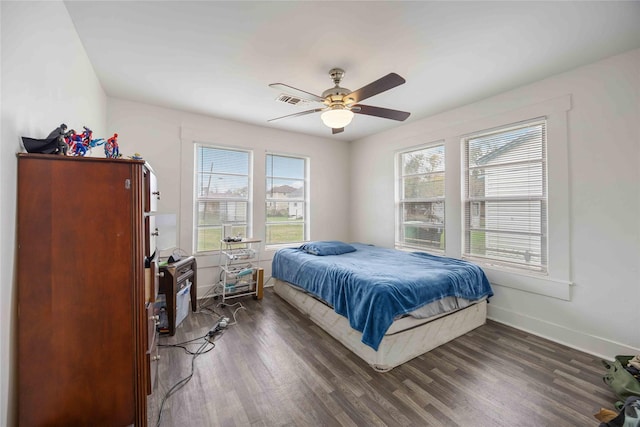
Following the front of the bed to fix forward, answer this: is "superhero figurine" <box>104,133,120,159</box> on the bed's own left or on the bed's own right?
on the bed's own right

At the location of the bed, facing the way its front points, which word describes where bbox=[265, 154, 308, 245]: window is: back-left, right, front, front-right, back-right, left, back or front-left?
back

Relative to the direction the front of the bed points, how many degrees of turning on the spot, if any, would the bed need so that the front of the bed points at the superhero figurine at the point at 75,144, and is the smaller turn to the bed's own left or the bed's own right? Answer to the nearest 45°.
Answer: approximately 90° to the bed's own right

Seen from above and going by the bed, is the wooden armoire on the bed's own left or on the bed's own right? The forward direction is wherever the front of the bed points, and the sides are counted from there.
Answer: on the bed's own right

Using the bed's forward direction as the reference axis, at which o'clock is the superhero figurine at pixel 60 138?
The superhero figurine is roughly at 3 o'clock from the bed.

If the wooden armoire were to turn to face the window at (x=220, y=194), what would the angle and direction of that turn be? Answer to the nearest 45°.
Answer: approximately 45° to its left

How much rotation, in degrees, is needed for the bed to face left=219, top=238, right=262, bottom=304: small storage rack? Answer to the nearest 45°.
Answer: approximately 135° to its right

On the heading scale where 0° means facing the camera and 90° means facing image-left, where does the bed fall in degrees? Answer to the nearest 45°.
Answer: approximately 315°

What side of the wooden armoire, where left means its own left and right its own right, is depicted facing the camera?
right

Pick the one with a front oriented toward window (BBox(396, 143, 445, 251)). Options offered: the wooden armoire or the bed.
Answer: the wooden armoire

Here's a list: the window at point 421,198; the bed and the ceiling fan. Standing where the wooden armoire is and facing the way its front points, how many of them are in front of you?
3

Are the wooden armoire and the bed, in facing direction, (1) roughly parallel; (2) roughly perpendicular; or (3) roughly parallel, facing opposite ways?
roughly perpendicular
